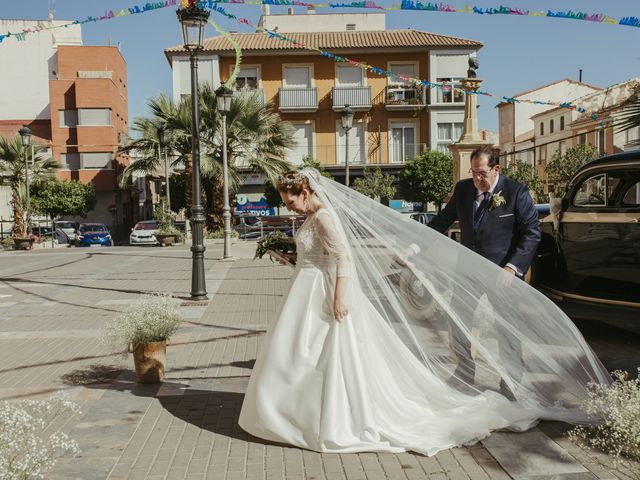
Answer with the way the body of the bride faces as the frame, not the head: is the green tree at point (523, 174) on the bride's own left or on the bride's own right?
on the bride's own right

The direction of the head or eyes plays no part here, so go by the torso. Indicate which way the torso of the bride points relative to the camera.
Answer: to the viewer's left

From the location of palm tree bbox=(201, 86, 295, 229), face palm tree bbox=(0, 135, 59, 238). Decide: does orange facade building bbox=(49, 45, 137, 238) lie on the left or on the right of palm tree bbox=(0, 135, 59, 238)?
right

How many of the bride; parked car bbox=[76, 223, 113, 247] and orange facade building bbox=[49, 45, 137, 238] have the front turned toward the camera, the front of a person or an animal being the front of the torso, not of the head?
2

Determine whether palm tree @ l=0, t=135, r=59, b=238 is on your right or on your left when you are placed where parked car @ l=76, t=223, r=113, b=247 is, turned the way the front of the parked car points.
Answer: on your right

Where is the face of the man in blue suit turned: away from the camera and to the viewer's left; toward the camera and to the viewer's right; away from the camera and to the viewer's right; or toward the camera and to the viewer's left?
toward the camera and to the viewer's left

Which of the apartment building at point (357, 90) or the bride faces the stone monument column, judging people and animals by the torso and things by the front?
the apartment building

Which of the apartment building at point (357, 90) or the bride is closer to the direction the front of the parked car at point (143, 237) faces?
the bride

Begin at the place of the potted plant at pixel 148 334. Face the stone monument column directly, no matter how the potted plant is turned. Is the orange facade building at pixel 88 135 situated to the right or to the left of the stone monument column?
left

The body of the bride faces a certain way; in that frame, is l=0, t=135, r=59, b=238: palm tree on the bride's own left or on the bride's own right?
on the bride's own right

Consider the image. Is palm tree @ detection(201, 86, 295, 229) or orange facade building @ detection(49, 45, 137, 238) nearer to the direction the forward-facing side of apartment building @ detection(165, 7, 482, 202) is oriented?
the palm tree
